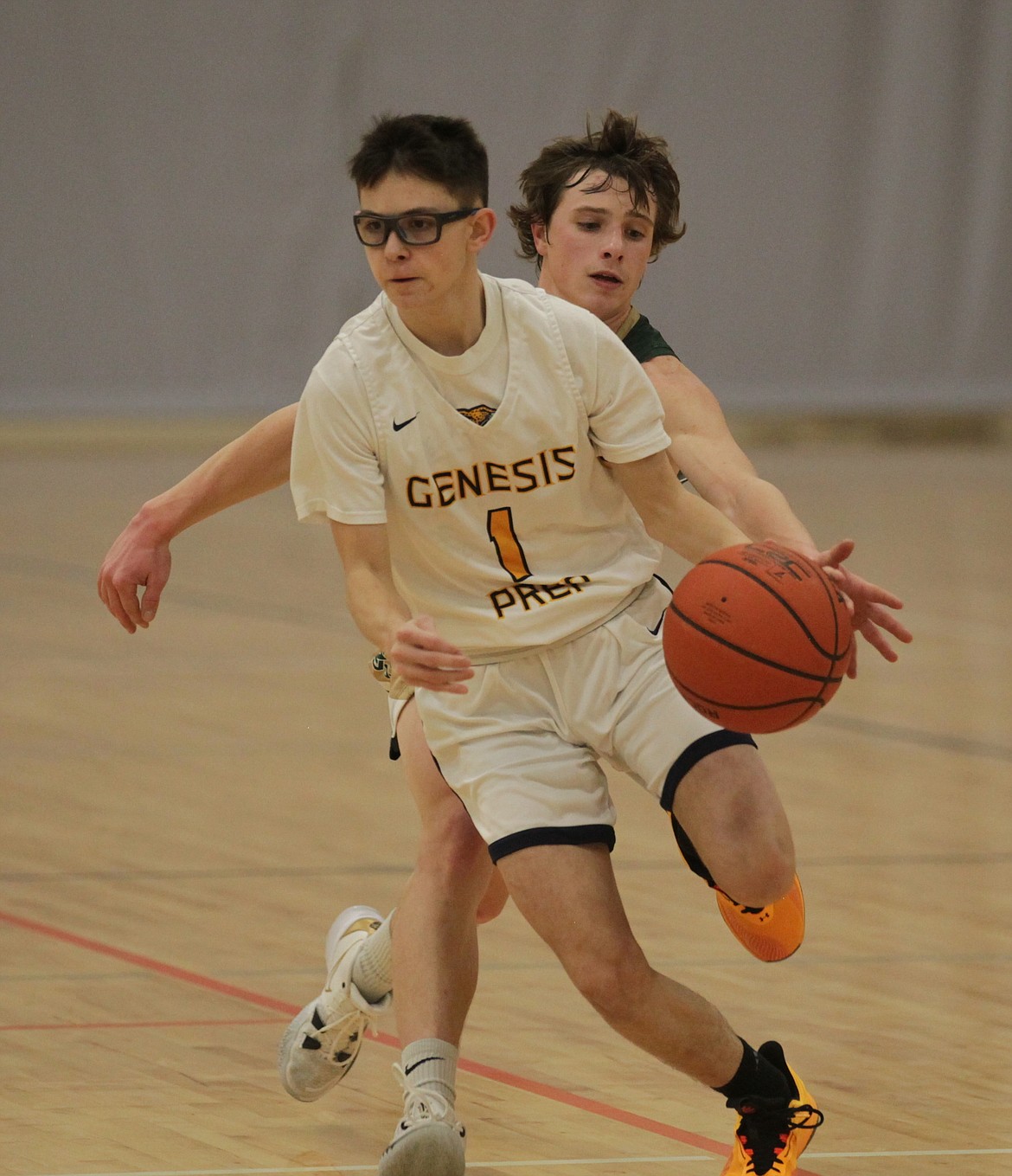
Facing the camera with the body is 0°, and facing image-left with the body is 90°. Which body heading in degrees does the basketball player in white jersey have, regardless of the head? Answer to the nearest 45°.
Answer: approximately 0°

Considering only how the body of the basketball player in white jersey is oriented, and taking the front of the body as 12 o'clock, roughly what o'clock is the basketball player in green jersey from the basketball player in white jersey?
The basketball player in green jersey is roughly at 7 o'clock from the basketball player in white jersey.
